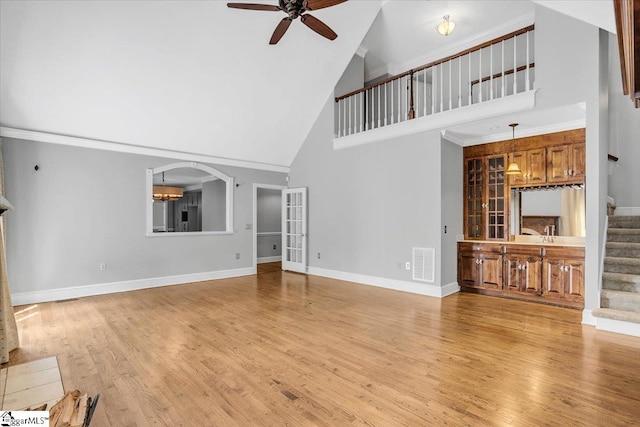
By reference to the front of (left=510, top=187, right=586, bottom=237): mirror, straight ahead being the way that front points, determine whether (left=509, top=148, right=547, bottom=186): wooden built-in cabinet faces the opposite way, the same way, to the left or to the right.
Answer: the same way

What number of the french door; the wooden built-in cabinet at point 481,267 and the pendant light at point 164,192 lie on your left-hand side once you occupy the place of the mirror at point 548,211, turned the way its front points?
0

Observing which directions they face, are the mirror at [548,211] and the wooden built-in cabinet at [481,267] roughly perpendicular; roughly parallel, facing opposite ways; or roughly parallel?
roughly parallel

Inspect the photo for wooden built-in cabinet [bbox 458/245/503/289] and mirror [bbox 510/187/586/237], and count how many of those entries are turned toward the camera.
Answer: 2

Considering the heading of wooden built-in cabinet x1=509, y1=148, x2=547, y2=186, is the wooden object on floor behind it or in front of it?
in front

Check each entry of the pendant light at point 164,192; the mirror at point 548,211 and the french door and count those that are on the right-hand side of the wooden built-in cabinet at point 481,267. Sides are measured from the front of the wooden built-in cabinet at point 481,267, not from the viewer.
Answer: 2

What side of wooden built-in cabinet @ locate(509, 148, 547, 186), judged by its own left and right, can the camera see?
front

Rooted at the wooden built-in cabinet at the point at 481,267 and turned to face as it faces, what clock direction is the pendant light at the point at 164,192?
The pendant light is roughly at 3 o'clock from the wooden built-in cabinet.

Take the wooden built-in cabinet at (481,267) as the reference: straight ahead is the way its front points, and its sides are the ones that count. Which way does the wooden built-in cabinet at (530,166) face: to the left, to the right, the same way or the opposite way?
the same way

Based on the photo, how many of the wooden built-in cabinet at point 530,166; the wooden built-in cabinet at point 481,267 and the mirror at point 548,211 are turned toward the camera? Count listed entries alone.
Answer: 3
